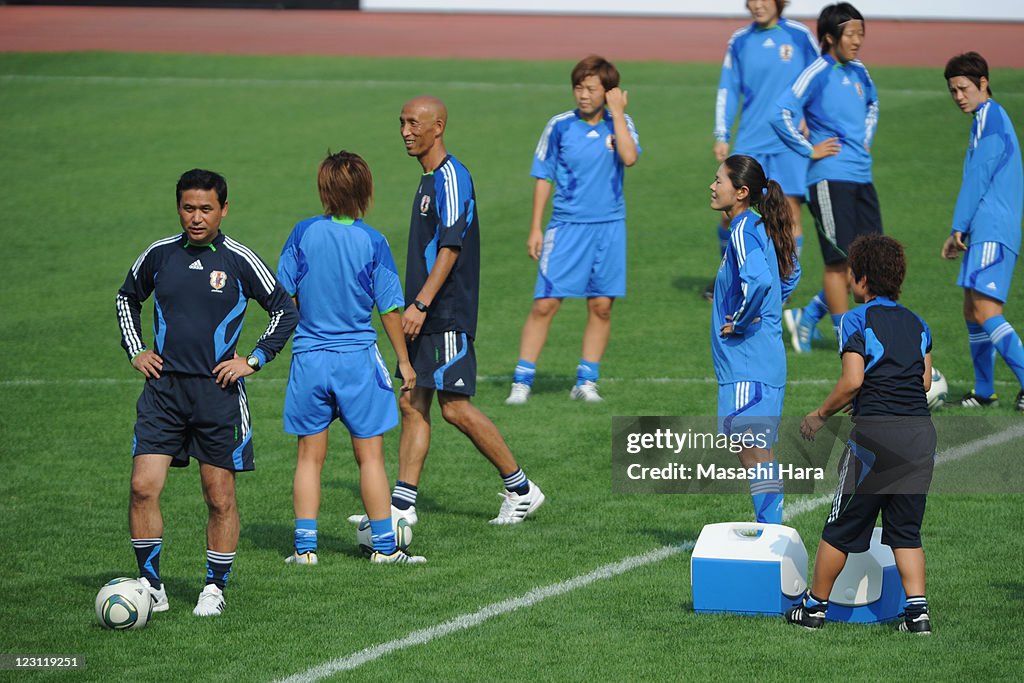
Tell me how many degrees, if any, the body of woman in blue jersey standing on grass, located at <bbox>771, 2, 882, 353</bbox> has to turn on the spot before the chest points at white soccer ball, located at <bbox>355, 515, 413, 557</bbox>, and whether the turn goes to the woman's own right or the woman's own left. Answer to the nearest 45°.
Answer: approximately 90° to the woman's own right

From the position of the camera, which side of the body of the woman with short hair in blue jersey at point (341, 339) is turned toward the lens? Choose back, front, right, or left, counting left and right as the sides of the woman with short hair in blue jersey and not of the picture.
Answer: back

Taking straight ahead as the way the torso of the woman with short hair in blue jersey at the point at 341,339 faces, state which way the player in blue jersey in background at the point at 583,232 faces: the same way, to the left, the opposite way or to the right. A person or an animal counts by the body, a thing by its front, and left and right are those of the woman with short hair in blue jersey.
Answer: the opposite way

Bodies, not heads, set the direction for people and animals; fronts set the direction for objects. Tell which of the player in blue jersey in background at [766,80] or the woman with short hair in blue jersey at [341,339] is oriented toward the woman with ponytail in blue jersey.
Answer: the player in blue jersey in background

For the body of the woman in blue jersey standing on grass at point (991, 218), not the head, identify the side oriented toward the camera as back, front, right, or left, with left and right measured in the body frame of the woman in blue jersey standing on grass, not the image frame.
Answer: left

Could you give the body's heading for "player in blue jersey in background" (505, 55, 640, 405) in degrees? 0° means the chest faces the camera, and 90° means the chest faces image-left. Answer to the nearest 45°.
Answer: approximately 0°

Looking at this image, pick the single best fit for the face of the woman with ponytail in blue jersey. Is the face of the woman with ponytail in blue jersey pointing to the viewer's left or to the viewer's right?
to the viewer's left

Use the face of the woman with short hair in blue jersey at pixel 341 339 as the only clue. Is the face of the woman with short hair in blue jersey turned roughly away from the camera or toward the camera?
away from the camera

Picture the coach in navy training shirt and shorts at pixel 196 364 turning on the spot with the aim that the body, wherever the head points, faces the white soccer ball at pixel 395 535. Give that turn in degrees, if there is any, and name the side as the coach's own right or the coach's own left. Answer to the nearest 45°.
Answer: approximately 135° to the coach's own left

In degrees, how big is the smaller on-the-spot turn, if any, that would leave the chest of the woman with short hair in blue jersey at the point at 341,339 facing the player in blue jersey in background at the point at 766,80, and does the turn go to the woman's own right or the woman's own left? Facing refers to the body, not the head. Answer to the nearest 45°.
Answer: approximately 45° to the woman's own right

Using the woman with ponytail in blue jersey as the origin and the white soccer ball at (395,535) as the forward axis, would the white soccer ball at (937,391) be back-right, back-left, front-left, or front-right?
back-right
